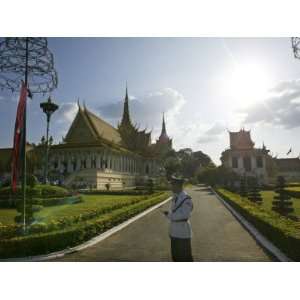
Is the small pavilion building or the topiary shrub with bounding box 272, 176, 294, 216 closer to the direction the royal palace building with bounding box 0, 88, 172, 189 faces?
the topiary shrub

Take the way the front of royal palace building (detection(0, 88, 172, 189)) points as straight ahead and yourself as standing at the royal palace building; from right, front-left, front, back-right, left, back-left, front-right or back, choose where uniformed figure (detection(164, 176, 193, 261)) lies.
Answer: front-left

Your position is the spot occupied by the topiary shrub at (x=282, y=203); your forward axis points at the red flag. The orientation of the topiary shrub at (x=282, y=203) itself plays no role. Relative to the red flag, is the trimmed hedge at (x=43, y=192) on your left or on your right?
right

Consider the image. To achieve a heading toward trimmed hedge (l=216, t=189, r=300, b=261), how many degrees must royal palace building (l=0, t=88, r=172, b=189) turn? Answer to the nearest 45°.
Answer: approximately 45° to its left

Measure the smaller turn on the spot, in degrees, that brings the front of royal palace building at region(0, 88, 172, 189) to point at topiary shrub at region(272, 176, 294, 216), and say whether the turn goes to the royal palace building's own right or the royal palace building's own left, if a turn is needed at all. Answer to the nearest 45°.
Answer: approximately 45° to the royal palace building's own left

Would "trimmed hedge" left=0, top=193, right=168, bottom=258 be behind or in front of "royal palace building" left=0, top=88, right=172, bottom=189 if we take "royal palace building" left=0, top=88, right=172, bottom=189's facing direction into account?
in front

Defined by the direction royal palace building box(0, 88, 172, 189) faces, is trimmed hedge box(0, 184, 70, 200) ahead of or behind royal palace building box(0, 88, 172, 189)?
ahead
